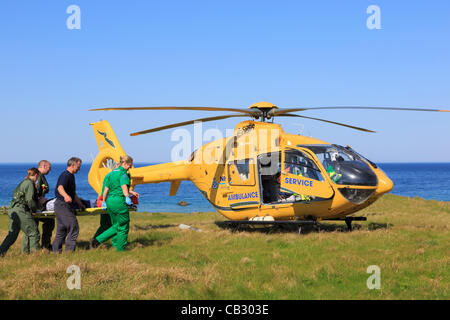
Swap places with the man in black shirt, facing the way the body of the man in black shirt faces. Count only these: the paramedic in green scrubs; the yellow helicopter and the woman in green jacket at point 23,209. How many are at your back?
1

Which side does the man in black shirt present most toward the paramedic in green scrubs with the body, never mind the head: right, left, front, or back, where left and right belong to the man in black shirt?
front

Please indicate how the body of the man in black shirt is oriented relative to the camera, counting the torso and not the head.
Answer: to the viewer's right

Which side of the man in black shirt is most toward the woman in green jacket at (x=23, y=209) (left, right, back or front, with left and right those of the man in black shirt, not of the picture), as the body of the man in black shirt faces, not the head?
back
